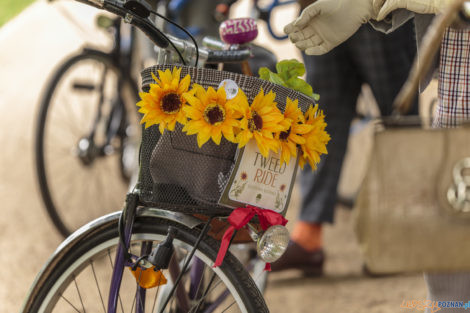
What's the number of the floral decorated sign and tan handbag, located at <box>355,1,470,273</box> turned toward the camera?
2

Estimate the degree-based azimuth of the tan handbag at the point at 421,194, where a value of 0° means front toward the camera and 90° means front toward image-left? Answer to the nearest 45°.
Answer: approximately 0°

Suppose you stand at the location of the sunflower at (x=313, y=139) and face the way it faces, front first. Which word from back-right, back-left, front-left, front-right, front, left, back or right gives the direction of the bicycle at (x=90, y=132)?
back

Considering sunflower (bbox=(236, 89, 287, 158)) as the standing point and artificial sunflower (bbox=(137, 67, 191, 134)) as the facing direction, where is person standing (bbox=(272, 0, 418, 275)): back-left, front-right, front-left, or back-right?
back-right

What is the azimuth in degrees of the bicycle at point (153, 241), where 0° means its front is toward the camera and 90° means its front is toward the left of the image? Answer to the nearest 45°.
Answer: approximately 315°
